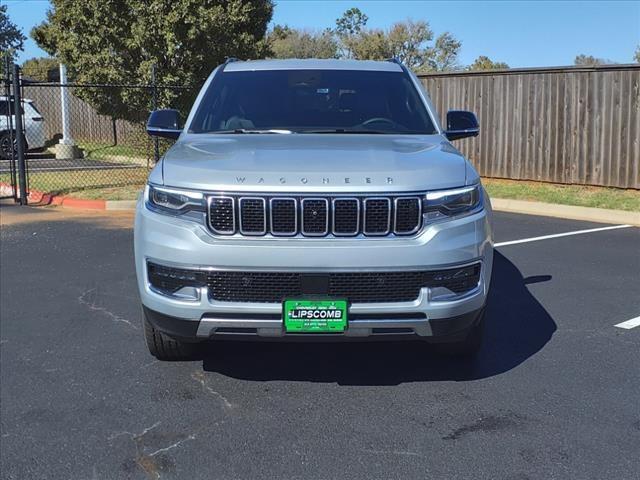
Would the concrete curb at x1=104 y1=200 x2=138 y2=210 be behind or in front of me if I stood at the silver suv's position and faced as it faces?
behind

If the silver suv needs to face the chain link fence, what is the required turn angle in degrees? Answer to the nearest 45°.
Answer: approximately 180°

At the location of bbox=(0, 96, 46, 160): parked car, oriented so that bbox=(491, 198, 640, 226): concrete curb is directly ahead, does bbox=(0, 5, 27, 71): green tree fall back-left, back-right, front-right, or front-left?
back-left

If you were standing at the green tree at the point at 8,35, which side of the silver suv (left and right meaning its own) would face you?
back

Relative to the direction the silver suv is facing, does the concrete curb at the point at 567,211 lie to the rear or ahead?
to the rear

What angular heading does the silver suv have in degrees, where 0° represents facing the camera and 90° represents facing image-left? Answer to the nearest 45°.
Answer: approximately 0°

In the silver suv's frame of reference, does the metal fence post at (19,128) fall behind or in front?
behind

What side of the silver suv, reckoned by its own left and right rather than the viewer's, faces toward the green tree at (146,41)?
back
